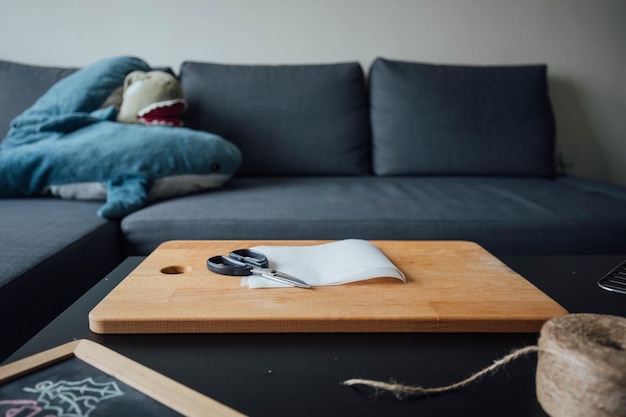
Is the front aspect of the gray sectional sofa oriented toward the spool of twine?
yes

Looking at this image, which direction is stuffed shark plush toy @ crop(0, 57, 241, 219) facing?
to the viewer's right

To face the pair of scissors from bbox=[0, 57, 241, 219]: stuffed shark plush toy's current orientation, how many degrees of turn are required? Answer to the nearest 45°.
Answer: approximately 90° to its right

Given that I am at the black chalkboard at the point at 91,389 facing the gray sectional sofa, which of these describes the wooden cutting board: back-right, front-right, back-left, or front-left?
front-right

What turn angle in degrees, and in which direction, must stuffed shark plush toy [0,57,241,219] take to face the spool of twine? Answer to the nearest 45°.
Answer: approximately 90° to its right

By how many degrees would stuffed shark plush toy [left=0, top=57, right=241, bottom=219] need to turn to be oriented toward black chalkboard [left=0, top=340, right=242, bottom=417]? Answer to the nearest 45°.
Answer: approximately 90° to its right

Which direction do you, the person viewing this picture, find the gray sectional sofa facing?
facing the viewer

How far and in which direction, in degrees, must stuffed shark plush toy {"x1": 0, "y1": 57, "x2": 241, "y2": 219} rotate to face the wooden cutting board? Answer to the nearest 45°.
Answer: approximately 90° to its right

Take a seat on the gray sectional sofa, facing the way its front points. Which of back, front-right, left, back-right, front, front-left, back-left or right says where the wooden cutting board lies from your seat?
front
